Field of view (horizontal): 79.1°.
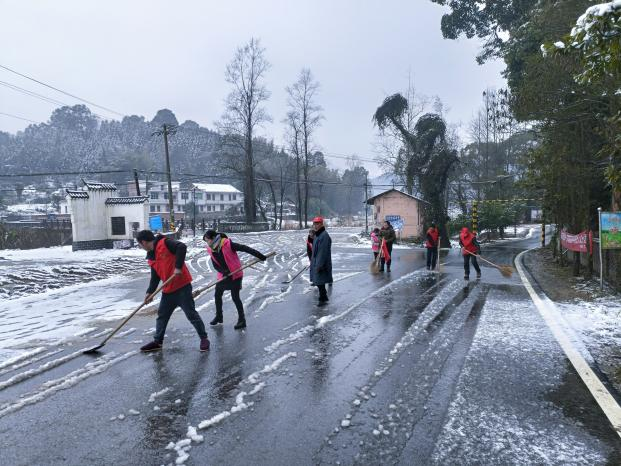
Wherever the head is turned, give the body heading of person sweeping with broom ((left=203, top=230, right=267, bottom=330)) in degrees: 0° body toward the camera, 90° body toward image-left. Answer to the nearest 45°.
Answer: approximately 45°

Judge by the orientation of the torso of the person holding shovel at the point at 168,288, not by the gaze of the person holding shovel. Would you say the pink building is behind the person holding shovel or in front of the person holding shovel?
behind

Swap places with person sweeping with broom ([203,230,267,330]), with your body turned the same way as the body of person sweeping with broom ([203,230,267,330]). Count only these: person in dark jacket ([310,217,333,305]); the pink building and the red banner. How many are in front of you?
0

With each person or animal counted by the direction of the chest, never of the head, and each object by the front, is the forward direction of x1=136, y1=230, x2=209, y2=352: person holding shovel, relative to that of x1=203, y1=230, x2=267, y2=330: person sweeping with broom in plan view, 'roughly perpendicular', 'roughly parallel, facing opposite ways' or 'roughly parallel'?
roughly parallel

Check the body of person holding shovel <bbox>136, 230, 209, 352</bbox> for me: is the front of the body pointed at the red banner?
no

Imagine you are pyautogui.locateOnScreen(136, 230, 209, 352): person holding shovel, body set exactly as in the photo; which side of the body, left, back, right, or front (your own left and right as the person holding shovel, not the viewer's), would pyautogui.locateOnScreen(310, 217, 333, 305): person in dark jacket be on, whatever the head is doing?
back

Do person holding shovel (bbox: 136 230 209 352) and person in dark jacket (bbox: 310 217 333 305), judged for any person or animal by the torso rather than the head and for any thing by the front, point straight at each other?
no

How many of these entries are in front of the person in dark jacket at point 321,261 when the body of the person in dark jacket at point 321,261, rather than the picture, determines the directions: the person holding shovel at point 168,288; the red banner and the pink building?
1

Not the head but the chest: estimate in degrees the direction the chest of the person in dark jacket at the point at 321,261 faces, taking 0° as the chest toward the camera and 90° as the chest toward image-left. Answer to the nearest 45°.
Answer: approximately 45°

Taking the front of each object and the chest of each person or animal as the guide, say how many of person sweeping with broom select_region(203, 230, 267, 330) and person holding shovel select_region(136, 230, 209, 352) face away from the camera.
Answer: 0

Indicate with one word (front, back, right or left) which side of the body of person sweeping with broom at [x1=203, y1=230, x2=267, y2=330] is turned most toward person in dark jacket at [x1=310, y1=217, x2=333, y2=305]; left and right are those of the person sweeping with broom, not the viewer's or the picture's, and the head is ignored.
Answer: back

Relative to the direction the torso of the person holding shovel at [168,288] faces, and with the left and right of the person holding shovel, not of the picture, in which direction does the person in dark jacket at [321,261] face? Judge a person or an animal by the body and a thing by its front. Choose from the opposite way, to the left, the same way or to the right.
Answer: the same way

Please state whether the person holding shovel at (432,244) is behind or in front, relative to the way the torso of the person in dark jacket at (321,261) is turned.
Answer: behind

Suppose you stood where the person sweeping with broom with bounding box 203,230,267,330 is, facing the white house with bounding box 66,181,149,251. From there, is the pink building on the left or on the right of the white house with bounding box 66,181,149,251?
right

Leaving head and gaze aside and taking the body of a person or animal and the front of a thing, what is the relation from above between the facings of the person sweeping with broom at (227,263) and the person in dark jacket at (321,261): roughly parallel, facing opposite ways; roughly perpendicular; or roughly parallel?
roughly parallel

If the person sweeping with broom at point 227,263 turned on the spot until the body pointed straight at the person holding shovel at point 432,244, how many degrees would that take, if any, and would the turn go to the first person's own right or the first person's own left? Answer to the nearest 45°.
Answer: approximately 180°

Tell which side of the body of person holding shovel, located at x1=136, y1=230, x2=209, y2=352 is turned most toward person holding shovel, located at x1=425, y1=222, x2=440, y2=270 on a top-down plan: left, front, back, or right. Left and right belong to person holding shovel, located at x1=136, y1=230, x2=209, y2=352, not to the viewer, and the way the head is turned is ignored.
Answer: back

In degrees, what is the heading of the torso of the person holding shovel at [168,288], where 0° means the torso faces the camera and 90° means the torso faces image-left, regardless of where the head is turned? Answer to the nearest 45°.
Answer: approximately 45°

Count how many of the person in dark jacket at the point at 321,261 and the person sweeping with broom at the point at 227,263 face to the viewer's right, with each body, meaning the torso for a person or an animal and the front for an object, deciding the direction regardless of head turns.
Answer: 0

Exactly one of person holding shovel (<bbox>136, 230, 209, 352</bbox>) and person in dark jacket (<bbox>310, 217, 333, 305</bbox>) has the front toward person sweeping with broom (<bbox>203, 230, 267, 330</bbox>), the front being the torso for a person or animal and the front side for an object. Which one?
the person in dark jacket
